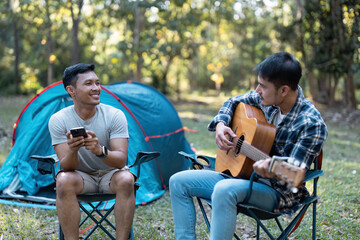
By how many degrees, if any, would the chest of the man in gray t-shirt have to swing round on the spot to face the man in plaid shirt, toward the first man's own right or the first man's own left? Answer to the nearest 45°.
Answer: approximately 45° to the first man's own left

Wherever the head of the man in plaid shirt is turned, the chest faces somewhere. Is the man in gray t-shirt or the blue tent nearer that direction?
the man in gray t-shirt

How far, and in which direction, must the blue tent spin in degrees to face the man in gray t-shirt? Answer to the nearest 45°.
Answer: approximately 45° to its left

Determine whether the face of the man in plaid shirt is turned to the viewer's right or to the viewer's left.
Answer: to the viewer's left

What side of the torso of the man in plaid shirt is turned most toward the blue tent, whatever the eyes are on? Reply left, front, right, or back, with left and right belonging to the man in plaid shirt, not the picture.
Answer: right

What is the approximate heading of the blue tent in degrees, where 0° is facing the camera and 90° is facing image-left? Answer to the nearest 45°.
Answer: approximately 45°

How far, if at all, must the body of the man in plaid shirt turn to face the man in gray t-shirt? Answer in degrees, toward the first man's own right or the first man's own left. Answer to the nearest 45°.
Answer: approximately 45° to the first man's own right

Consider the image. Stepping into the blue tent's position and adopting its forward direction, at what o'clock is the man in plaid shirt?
The man in plaid shirt is roughly at 10 o'clock from the blue tent.
